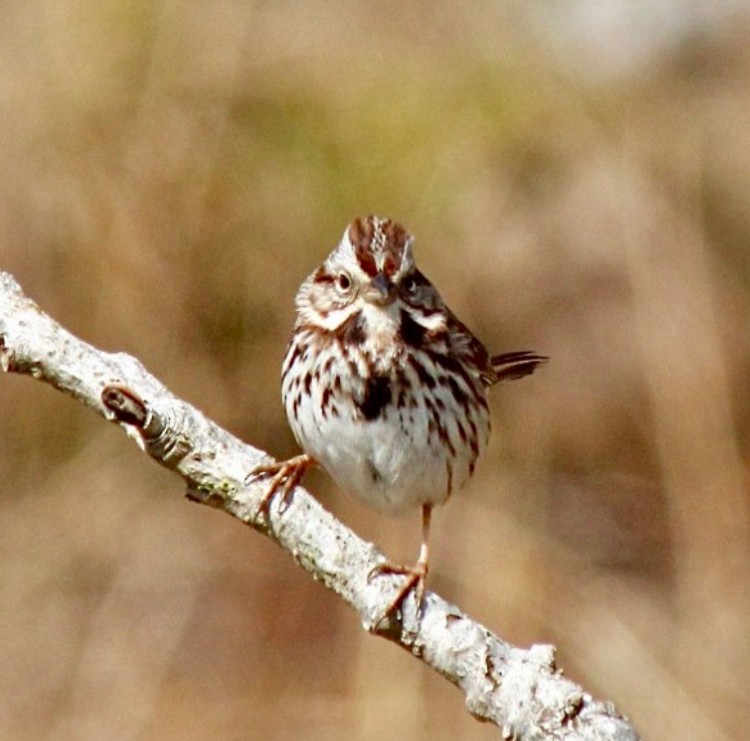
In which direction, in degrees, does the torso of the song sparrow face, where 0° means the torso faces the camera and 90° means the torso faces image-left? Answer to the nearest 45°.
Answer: approximately 0°
